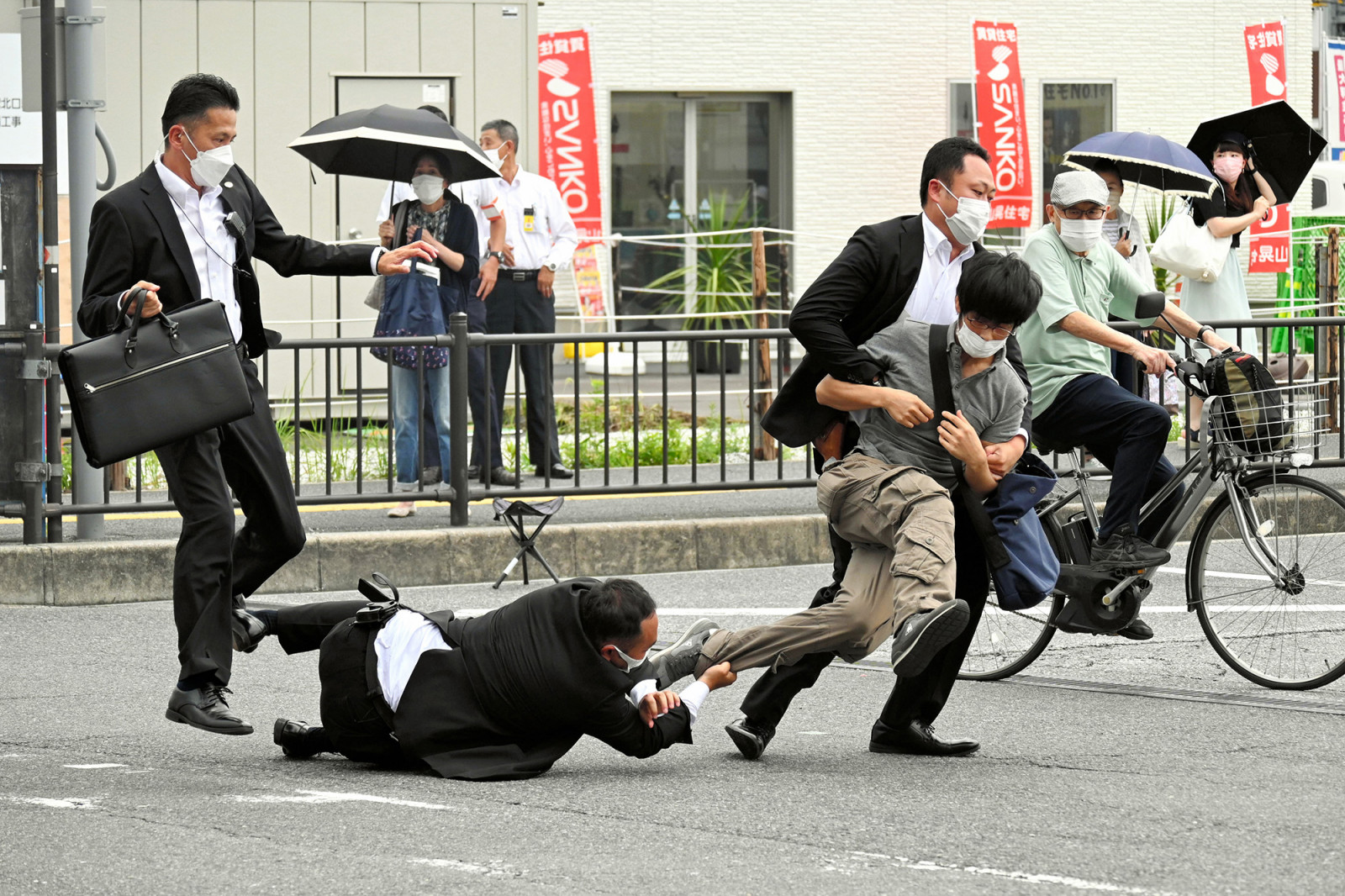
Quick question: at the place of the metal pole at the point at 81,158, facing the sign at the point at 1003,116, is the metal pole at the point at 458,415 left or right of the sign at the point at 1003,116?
right

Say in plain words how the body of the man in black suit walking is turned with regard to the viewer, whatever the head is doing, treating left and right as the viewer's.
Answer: facing the viewer and to the right of the viewer

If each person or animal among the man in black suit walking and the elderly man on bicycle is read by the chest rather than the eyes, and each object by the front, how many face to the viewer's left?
0

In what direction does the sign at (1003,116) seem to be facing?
toward the camera

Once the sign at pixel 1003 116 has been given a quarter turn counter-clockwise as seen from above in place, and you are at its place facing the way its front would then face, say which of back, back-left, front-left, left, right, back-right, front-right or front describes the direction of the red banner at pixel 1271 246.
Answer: front-right

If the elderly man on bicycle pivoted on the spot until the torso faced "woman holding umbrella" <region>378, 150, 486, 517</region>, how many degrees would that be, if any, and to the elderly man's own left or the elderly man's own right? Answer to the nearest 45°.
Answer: approximately 180°

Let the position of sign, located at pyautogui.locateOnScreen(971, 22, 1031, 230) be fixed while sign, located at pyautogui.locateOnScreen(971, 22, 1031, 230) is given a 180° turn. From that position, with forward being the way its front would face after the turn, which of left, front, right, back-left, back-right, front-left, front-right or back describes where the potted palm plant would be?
left

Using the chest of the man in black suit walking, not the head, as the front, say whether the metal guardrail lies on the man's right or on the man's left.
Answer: on the man's left

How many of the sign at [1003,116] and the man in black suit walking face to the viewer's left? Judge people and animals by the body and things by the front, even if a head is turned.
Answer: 0
